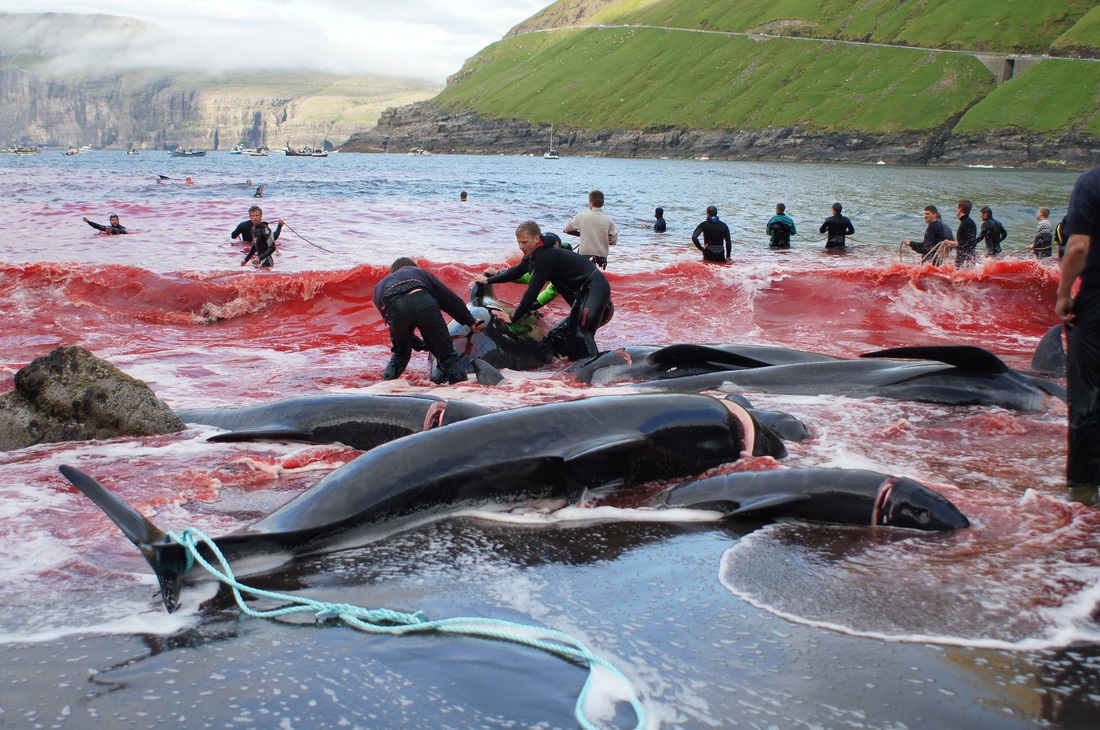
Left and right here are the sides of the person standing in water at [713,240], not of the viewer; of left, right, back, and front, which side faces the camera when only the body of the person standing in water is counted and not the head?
back

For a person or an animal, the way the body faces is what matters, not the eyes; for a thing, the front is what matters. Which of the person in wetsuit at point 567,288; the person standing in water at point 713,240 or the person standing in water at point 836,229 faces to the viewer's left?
the person in wetsuit

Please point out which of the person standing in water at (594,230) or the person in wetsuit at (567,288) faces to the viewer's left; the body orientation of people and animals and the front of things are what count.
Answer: the person in wetsuit

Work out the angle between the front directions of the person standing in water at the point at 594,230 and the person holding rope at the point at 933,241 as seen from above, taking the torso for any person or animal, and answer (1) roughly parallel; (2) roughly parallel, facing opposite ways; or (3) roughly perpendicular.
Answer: roughly perpendicular

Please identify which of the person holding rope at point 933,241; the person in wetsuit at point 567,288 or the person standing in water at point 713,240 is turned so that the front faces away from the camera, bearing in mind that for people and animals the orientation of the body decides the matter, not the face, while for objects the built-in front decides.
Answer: the person standing in water

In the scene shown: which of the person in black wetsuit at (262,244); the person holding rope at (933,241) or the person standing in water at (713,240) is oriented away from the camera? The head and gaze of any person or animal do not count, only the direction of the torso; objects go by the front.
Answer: the person standing in water

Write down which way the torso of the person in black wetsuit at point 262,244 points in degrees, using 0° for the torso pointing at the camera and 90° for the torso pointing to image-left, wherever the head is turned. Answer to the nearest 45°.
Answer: approximately 45°

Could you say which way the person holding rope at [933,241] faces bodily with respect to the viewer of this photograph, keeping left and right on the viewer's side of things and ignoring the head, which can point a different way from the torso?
facing to the left of the viewer

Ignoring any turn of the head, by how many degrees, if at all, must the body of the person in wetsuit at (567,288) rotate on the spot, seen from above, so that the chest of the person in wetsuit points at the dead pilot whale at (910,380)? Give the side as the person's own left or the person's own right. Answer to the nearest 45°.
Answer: approximately 135° to the person's own left
